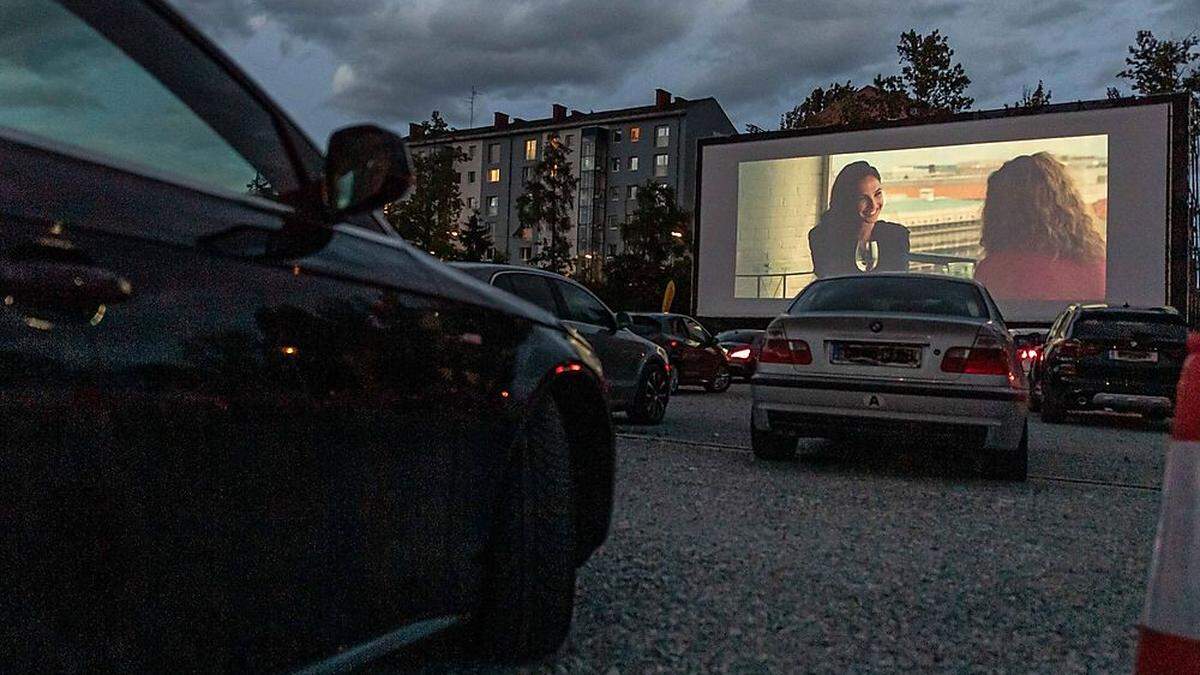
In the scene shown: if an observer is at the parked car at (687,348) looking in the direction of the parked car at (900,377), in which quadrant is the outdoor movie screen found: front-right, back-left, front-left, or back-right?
back-left

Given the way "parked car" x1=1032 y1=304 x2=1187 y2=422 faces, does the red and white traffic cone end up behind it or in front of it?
behind

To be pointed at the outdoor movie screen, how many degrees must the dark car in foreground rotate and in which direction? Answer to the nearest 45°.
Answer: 0° — it already faces it

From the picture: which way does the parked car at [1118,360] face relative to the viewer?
away from the camera

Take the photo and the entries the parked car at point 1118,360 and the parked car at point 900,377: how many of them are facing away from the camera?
2

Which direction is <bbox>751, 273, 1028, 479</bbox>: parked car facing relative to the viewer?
away from the camera

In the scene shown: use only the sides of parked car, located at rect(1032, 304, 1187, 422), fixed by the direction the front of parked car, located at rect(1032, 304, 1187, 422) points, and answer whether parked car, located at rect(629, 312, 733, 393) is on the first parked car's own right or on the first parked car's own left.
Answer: on the first parked car's own left

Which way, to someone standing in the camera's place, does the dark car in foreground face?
facing away from the viewer and to the right of the viewer
